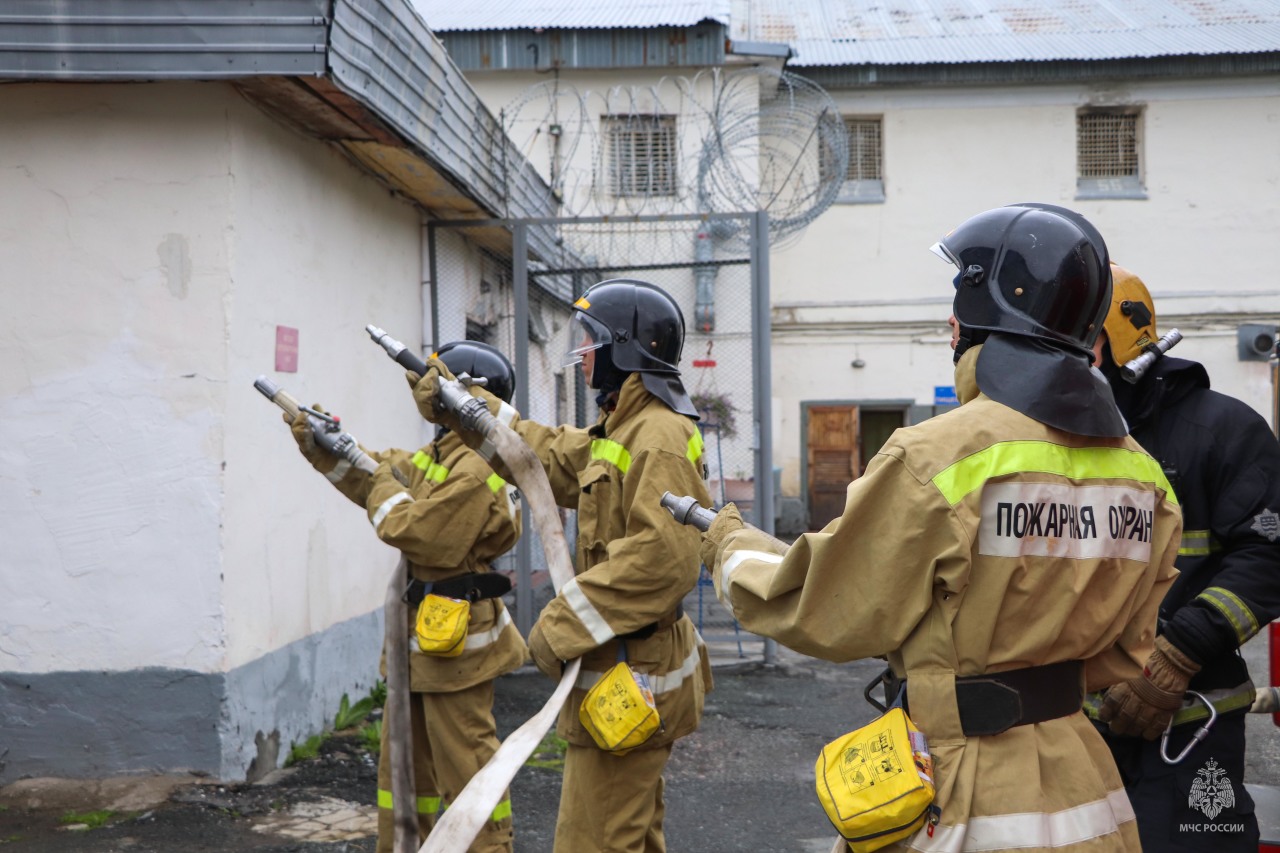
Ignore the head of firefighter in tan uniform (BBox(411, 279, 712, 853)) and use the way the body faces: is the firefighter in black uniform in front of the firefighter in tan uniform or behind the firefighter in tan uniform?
behind

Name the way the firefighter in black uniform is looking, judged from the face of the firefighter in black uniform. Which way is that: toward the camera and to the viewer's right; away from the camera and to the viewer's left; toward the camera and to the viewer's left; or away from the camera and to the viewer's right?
away from the camera and to the viewer's left

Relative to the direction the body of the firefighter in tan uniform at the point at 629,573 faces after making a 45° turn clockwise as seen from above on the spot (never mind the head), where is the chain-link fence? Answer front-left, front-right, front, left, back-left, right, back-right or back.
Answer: front-right

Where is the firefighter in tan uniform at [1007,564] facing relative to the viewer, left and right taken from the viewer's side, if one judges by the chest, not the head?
facing away from the viewer and to the left of the viewer

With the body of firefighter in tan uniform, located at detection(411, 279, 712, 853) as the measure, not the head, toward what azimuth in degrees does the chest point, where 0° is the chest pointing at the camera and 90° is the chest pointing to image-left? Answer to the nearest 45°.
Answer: approximately 90°

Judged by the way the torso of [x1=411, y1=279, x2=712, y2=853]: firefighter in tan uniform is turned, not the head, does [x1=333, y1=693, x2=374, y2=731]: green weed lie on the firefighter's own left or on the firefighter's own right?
on the firefighter's own right

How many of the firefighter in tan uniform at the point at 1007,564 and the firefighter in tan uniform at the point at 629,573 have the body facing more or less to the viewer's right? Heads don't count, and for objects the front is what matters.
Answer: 0

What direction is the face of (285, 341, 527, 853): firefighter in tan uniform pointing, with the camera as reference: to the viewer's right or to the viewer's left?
to the viewer's left

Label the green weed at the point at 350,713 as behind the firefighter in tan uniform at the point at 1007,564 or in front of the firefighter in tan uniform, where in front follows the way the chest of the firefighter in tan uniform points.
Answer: in front

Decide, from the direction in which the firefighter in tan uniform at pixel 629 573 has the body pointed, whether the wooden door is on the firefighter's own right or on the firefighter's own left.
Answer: on the firefighter's own right

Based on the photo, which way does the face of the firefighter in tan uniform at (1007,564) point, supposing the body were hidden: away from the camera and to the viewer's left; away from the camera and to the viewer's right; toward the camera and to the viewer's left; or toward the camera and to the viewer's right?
away from the camera and to the viewer's left

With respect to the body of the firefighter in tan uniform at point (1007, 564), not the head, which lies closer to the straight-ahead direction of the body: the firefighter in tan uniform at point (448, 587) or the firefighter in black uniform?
the firefighter in tan uniform

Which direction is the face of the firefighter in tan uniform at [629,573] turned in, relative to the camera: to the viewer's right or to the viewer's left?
to the viewer's left

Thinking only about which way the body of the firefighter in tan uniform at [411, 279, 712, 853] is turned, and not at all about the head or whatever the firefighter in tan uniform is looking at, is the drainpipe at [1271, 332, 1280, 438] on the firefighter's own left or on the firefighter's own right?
on the firefighter's own right
